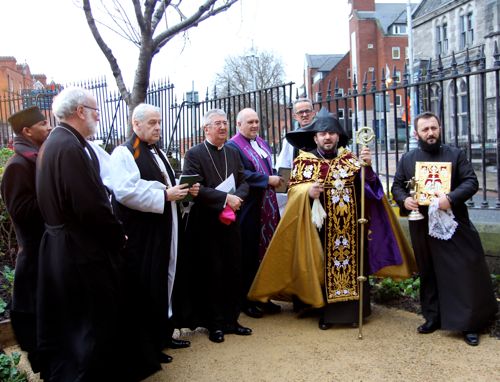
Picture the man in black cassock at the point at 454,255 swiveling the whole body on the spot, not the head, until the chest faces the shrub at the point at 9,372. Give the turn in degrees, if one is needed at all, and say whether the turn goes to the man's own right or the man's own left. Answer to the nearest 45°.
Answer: approximately 45° to the man's own right

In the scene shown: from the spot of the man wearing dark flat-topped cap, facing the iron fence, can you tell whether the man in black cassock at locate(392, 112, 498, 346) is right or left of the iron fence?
right

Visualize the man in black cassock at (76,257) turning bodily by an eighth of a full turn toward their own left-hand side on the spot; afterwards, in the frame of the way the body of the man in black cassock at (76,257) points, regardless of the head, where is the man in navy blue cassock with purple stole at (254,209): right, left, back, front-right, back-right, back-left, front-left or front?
front

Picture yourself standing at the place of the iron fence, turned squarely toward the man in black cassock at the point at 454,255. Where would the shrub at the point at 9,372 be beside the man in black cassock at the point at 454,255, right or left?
right

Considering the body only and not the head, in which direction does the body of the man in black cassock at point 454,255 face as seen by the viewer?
toward the camera

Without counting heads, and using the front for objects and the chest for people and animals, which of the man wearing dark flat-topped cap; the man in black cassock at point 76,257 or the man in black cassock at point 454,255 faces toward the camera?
the man in black cassock at point 454,255

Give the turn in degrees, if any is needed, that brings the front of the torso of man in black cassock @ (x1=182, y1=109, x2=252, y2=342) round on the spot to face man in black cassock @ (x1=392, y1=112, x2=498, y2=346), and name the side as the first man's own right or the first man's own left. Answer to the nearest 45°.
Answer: approximately 45° to the first man's own left

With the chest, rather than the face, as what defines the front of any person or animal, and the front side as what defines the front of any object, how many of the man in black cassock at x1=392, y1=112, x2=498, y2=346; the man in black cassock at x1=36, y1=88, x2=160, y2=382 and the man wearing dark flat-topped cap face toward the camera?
1

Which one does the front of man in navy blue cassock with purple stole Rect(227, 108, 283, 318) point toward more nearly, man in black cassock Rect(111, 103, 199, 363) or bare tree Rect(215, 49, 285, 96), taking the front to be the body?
the man in black cassock

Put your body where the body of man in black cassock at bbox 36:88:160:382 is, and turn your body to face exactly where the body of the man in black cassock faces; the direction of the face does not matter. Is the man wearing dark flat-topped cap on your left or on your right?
on your left

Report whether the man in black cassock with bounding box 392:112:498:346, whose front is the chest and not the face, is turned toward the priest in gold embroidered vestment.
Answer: no

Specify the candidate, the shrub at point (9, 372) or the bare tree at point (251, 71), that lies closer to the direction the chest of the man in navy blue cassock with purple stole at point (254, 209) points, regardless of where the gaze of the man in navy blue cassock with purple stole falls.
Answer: the shrub

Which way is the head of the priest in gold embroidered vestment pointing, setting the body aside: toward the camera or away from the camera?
toward the camera

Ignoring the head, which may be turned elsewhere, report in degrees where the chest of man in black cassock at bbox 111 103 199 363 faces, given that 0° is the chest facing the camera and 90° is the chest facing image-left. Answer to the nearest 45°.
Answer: approximately 315°

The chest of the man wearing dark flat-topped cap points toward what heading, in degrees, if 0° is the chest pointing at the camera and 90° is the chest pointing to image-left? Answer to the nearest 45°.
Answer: approximately 270°

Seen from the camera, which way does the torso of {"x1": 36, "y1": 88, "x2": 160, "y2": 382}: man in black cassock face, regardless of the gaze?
to the viewer's right

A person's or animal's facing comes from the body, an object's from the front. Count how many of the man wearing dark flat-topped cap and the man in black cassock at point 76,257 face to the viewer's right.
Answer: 2

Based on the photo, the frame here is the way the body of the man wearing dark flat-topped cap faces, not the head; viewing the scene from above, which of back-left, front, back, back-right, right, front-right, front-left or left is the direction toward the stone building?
front-left

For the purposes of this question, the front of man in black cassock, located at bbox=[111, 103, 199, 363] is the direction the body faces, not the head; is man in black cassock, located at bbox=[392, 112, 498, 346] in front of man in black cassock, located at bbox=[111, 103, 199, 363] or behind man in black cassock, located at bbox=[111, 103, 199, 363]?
in front
